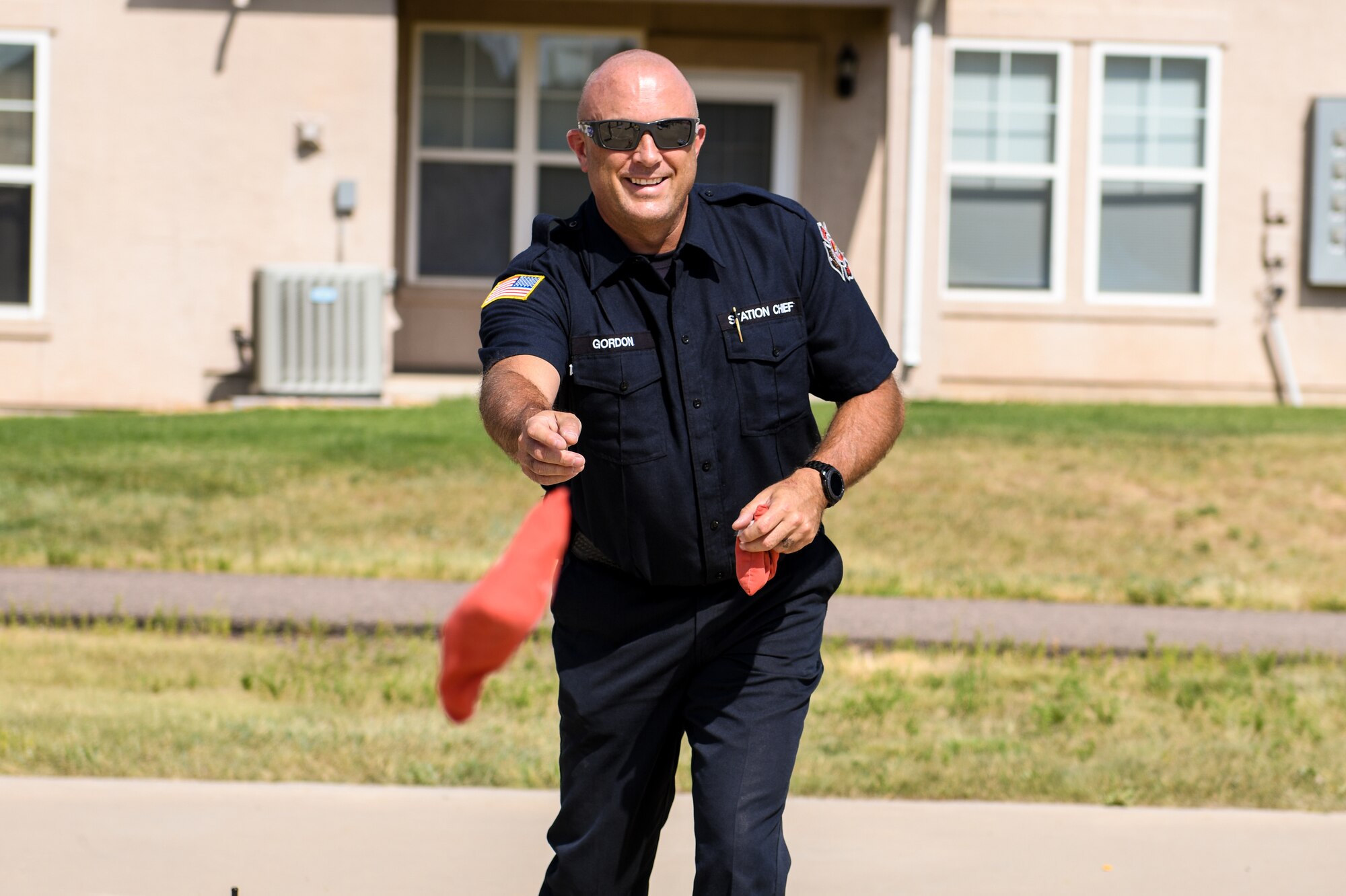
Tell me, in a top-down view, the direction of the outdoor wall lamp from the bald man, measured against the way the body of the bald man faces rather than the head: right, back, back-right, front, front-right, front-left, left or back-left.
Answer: back

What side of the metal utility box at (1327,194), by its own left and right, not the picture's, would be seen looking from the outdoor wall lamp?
right

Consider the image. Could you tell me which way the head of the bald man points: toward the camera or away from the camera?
toward the camera

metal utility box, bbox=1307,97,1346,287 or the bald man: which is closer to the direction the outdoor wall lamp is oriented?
the bald man

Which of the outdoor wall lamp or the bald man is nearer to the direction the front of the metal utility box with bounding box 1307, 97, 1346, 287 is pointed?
the bald man

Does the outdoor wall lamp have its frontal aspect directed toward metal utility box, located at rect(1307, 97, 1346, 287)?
no

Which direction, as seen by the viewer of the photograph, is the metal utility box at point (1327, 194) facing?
facing the viewer
